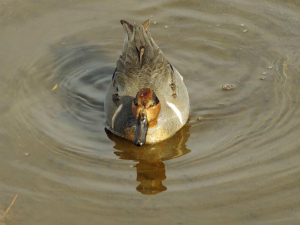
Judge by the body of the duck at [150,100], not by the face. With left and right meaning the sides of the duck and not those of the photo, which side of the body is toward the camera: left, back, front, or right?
front
